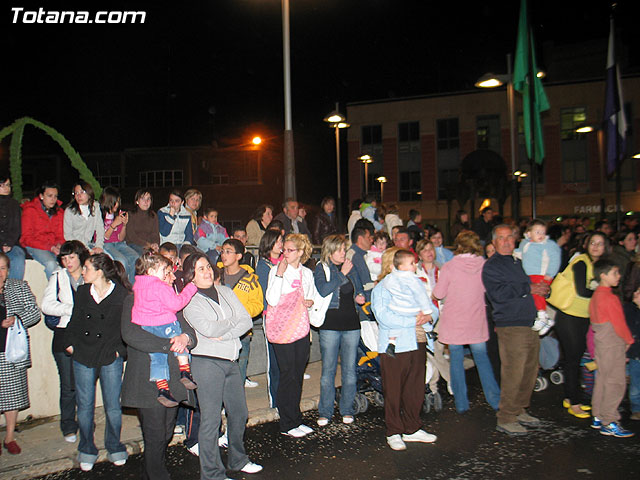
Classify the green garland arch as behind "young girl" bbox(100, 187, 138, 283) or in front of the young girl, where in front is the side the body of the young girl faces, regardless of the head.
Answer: behind

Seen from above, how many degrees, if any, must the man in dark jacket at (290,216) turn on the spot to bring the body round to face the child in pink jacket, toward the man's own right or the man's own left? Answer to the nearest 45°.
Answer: approximately 45° to the man's own right

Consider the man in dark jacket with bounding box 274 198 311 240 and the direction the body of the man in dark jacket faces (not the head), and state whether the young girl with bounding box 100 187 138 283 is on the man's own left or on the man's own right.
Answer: on the man's own right

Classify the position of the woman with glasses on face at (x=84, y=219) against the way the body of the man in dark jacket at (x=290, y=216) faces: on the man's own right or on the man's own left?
on the man's own right

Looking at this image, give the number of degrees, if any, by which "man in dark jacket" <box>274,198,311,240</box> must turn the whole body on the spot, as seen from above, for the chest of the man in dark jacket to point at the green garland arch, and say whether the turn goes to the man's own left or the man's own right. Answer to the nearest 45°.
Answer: approximately 135° to the man's own right
